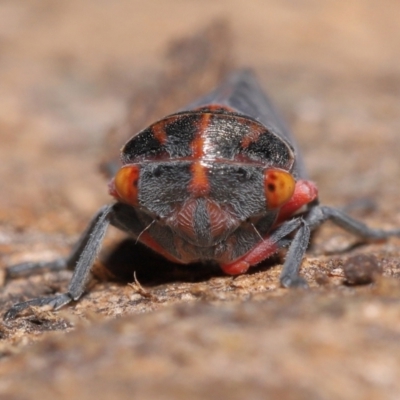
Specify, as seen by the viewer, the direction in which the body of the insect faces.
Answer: toward the camera
